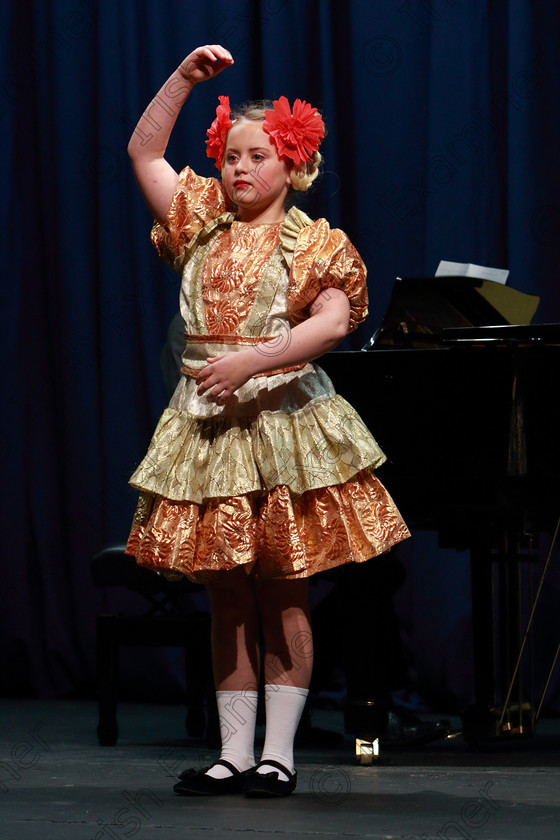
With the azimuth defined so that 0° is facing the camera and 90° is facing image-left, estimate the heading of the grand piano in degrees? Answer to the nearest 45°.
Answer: approximately 90°

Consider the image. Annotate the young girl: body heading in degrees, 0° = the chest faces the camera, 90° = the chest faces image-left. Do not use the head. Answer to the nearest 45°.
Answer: approximately 45°

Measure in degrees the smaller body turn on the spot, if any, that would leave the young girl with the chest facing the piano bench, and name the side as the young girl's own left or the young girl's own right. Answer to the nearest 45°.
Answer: approximately 135° to the young girl's own right

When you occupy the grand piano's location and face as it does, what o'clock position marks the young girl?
The young girl is roughly at 10 o'clock from the grand piano.

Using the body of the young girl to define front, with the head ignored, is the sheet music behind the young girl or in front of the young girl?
behind

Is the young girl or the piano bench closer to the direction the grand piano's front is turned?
the piano bench

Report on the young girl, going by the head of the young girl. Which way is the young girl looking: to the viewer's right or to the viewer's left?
to the viewer's left

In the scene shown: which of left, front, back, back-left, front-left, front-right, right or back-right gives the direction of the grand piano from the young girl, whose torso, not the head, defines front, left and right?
back
